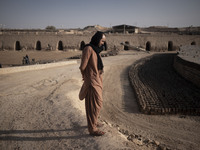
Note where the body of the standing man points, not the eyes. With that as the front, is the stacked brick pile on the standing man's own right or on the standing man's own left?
on the standing man's own left
